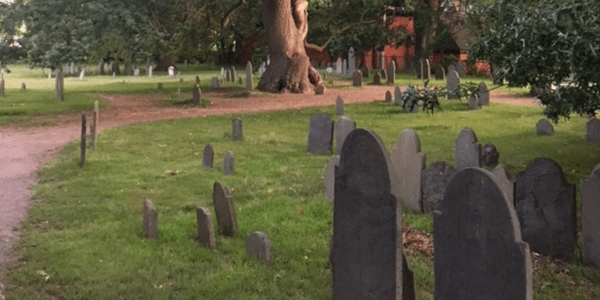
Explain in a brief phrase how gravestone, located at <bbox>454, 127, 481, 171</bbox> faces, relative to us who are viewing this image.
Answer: facing the viewer

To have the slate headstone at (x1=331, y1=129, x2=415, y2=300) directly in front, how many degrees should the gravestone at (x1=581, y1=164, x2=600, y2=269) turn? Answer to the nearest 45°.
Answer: approximately 45° to its right

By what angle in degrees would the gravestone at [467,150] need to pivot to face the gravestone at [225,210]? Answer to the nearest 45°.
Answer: approximately 45° to its right

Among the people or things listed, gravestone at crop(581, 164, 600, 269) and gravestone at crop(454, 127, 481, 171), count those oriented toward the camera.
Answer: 2

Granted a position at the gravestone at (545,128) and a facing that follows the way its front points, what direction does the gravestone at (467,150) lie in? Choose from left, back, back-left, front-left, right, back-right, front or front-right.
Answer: front

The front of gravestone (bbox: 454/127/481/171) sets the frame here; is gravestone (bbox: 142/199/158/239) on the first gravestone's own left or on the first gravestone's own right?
on the first gravestone's own right

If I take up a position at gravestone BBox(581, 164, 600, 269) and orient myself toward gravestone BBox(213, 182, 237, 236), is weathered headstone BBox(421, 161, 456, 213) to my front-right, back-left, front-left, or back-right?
front-right

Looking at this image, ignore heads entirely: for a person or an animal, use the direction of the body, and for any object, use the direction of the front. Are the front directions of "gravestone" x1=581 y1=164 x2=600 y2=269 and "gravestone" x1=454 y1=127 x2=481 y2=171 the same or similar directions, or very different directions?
same or similar directions

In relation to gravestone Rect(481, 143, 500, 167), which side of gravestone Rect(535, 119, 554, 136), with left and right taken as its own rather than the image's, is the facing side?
front

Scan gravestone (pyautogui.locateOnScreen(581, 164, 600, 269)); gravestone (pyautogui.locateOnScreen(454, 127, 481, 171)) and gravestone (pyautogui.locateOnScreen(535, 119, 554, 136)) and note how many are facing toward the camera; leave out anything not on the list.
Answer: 3

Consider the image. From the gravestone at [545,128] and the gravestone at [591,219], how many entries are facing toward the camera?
2

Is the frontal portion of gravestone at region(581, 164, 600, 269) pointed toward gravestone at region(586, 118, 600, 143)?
no

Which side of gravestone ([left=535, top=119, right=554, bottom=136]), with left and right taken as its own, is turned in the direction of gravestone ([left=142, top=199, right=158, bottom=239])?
front

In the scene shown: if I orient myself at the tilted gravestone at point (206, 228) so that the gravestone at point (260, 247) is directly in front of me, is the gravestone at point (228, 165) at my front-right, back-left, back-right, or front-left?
back-left
